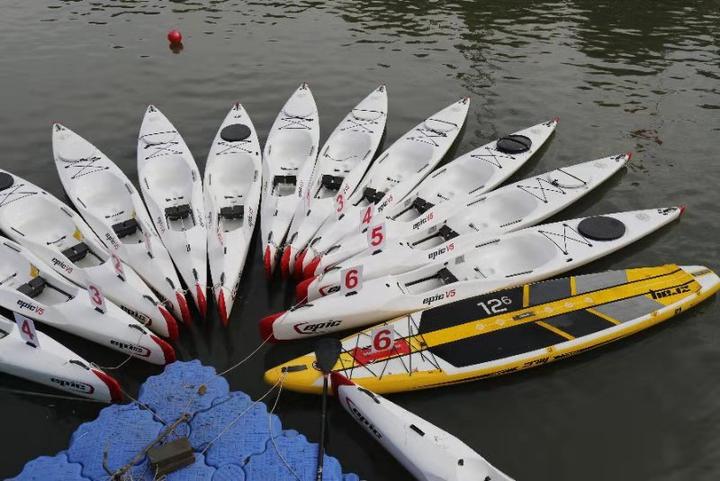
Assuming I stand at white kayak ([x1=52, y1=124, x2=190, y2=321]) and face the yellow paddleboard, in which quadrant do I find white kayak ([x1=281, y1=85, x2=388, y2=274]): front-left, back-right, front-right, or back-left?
front-left

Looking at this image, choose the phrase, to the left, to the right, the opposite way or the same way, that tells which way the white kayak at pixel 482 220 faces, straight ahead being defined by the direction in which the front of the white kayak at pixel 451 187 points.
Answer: the same way
